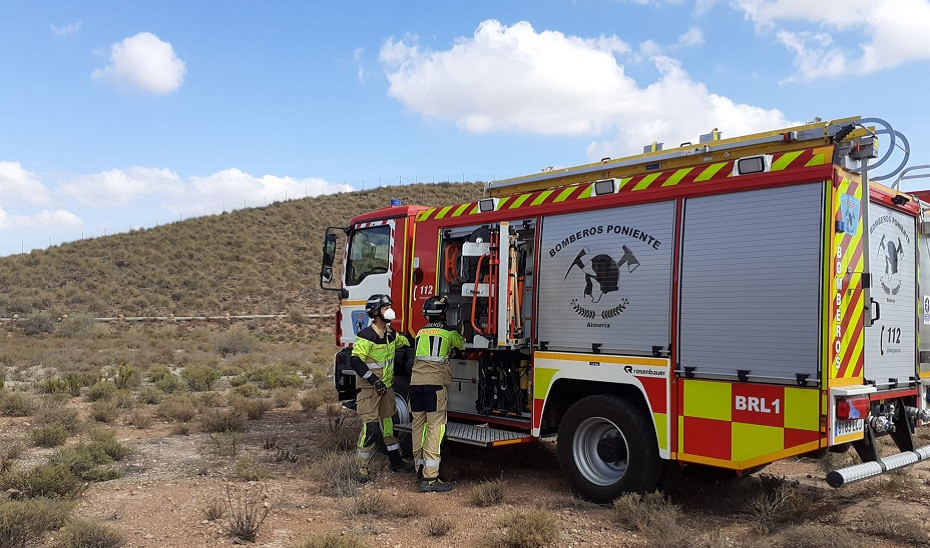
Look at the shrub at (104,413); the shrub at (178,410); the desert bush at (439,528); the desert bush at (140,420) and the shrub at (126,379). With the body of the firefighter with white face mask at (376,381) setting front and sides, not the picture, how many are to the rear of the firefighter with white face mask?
4

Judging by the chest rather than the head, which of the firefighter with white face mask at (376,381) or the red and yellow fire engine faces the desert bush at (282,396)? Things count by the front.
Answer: the red and yellow fire engine

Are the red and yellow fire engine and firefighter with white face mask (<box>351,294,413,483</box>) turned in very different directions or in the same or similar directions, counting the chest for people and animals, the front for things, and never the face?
very different directions

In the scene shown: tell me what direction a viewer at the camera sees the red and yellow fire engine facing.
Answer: facing away from the viewer and to the left of the viewer

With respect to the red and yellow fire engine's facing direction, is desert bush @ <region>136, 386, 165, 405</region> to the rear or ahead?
ahead

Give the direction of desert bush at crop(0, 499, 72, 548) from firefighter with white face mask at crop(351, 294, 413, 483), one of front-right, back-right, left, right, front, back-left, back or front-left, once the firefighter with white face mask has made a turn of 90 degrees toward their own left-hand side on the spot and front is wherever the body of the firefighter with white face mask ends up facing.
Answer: back

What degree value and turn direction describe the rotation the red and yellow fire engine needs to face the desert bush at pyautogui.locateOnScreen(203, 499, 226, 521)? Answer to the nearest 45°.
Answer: approximately 45° to its left

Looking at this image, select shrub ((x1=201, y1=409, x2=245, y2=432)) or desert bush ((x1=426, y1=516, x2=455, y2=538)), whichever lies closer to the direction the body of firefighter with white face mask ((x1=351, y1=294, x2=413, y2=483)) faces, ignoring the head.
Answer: the desert bush

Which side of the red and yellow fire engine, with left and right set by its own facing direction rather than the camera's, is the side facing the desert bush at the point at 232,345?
front

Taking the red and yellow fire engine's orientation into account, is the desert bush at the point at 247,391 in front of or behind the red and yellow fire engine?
in front

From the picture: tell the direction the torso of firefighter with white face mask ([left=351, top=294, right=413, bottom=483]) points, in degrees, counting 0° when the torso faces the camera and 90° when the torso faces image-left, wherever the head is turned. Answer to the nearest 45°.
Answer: approximately 315°

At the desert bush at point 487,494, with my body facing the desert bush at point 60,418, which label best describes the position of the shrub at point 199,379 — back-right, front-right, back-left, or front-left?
front-right

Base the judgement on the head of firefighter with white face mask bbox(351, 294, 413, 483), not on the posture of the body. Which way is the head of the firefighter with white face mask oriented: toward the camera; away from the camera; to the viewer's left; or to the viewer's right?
to the viewer's right

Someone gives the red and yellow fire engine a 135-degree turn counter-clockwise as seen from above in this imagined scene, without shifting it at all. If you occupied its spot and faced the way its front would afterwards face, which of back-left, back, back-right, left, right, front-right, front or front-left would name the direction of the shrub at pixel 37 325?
back-right

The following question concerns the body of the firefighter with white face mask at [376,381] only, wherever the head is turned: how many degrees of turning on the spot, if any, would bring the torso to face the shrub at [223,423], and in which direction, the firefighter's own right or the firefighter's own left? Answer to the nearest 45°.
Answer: approximately 180°

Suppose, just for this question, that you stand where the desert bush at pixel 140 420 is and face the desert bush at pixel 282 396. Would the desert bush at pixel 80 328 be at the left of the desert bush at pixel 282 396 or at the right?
left

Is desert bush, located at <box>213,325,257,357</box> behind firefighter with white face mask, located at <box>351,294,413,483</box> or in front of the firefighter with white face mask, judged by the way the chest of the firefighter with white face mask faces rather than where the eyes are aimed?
behind
